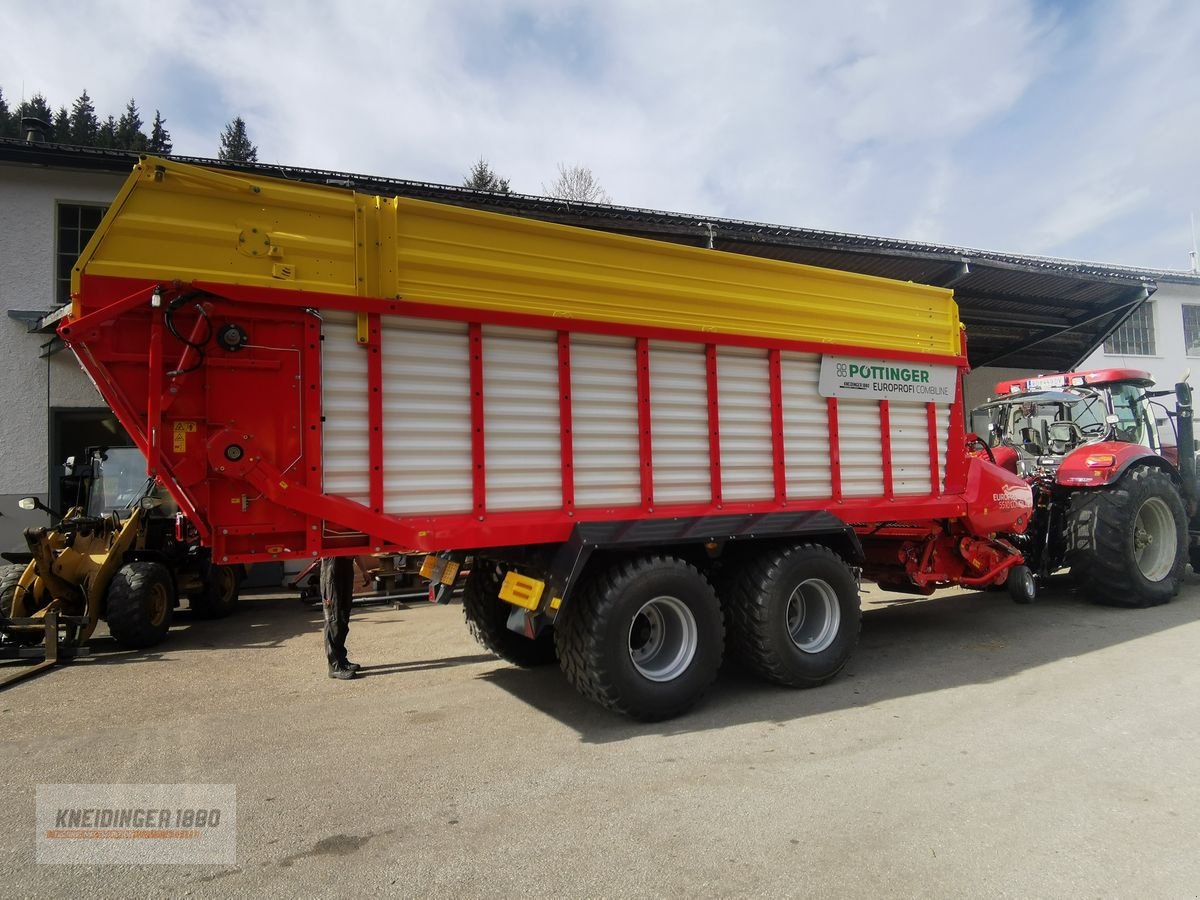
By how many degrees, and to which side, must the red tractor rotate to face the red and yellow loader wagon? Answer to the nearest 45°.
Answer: approximately 180°

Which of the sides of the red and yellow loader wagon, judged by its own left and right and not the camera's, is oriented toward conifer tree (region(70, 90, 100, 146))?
left

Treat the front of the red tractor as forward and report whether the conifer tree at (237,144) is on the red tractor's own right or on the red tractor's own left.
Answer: on the red tractor's own left

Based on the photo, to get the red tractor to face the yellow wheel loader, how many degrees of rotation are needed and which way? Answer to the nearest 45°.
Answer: approximately 180°

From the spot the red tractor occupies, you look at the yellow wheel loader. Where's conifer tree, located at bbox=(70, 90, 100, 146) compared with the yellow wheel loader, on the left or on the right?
right

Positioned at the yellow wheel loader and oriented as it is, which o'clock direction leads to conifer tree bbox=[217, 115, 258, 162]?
The conifer tree is roughly at 5 o'clock from the yellow wheel loader.

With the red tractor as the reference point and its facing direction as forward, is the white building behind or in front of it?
in front

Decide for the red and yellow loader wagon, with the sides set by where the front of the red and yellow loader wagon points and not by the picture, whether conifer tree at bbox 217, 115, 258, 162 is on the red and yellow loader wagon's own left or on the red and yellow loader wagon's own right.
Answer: on the red and yellow loader wagon's own left

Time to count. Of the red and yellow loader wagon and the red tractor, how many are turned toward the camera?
0

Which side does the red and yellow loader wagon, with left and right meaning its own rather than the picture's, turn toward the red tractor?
front

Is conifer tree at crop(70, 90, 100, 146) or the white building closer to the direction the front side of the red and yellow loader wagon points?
the white building

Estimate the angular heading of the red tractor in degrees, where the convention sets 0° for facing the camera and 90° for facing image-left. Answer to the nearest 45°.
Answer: approximately 225°

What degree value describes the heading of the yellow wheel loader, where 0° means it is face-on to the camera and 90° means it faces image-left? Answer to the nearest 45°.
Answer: approximately 45°

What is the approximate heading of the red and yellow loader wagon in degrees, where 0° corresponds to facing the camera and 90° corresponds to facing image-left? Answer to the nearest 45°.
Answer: approximately 225°
